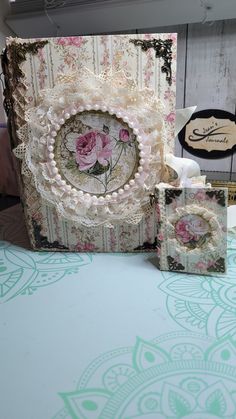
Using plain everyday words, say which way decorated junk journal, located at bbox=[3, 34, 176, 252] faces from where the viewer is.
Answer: facing the viewer
